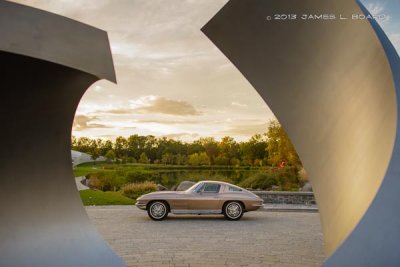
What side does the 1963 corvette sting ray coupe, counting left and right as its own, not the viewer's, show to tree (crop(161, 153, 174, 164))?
right

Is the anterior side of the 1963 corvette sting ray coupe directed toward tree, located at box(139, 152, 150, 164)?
no

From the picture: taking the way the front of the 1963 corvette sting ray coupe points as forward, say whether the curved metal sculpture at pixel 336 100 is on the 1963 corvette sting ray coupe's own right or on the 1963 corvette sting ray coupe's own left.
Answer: on the 1963 corvette sting ray coupe's own left

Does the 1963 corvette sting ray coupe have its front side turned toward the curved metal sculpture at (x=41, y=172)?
no

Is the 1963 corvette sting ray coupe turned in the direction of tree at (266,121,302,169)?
no

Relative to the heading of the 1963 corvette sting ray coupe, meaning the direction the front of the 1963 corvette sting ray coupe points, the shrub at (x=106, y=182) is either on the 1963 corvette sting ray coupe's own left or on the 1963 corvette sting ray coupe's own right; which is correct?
on the 1963 corvette sting ray coupe's own right

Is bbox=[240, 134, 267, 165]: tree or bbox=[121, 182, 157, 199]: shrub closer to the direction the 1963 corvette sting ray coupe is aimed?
the shrub

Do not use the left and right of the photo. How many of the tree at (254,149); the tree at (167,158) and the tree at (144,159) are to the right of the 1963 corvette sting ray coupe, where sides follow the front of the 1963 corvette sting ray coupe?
3

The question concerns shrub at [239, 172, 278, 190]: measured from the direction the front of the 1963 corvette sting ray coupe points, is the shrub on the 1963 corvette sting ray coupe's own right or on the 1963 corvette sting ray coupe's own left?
on the 1963 corvette sting ray coupe's own right

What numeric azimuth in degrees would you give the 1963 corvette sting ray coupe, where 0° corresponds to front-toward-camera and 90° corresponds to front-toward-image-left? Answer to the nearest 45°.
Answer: approximately 90°

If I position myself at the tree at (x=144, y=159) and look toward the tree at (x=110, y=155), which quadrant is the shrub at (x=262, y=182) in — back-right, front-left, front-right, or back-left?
back-left

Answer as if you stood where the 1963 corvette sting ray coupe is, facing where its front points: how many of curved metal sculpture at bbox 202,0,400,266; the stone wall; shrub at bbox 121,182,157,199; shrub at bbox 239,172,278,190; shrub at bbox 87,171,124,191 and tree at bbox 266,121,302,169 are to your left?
1
